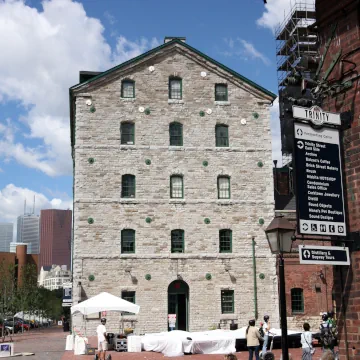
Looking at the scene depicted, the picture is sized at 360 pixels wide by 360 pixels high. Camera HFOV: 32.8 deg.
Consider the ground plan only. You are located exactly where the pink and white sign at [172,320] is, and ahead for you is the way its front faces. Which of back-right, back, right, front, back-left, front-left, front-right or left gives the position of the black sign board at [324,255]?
front

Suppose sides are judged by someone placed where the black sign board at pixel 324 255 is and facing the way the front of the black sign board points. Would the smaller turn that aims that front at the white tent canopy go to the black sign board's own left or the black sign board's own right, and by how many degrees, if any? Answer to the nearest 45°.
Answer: approximately 135° to the black sign board's own right

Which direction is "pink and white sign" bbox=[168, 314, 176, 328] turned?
toward the camera

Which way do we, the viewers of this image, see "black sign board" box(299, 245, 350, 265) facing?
facing the viewer

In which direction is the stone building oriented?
toward the camera

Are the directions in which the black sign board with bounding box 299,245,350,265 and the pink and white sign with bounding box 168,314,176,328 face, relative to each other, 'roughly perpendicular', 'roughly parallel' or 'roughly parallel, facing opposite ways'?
roughly parallel

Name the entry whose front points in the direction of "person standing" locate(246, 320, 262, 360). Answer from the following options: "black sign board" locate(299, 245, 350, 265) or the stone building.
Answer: the stone building

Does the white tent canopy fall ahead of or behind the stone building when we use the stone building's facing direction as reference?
ahead

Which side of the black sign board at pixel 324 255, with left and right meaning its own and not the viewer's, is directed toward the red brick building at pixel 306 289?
back

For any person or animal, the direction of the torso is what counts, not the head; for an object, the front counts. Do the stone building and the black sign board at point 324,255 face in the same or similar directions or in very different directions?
same or similar directions
